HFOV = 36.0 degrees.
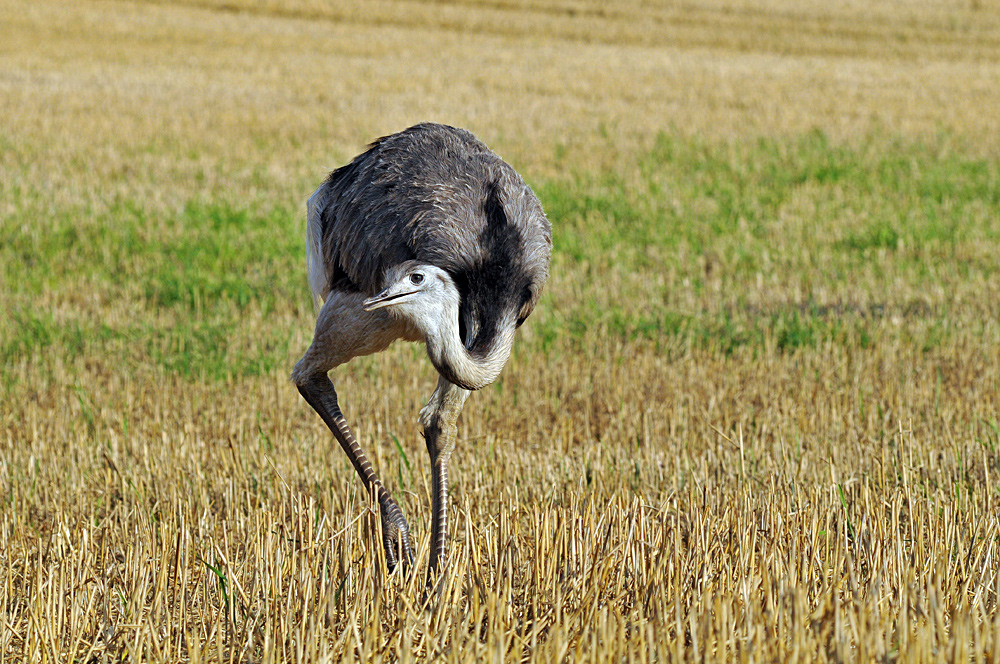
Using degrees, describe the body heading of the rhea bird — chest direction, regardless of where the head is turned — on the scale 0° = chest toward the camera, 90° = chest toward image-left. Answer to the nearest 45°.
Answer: approximately 315°
